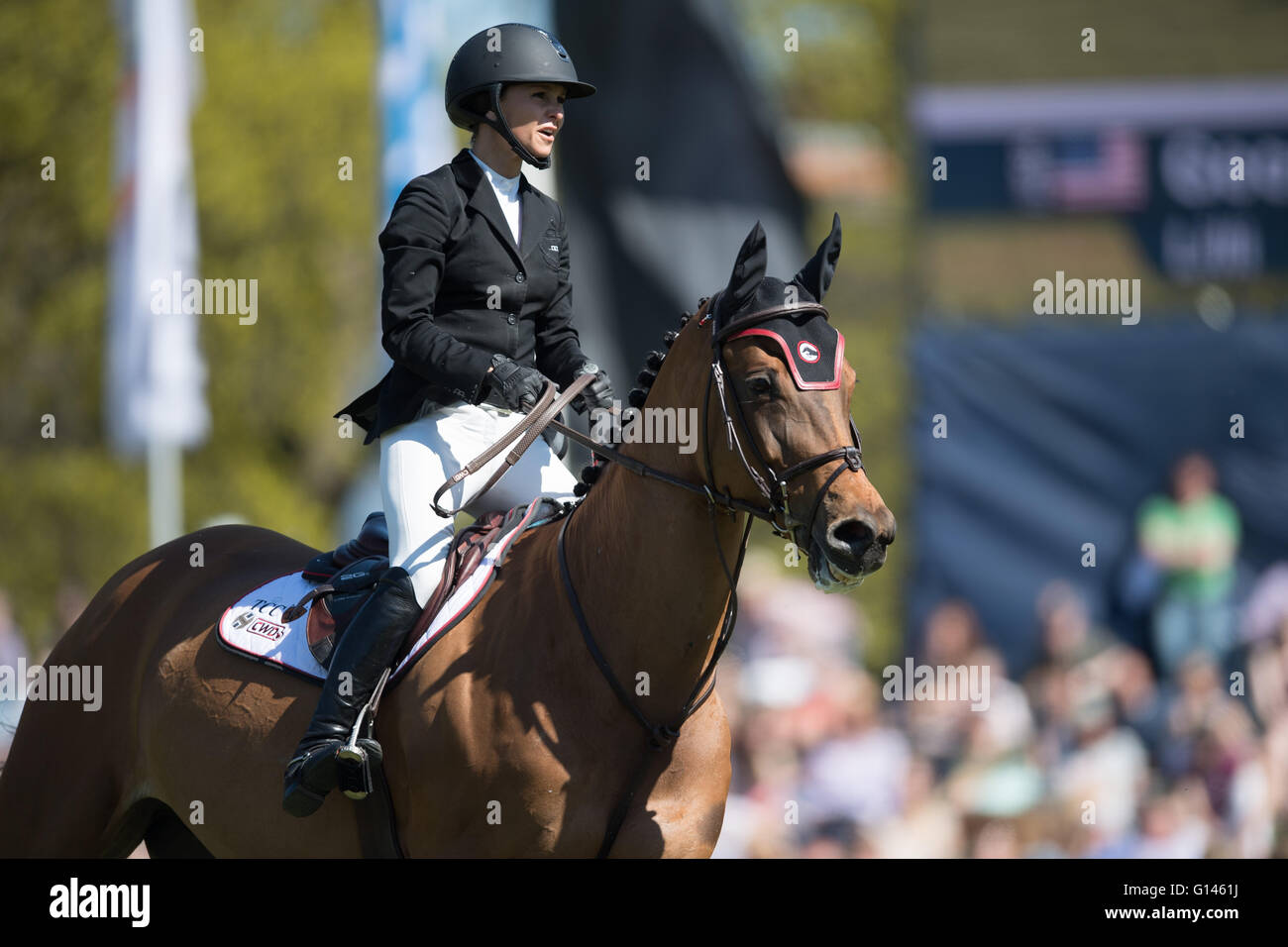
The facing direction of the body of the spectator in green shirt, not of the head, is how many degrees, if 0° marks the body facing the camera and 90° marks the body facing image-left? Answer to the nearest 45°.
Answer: approximately 0°

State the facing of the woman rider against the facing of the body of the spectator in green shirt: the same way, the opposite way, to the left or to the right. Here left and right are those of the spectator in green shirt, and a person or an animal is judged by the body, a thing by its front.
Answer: to the left

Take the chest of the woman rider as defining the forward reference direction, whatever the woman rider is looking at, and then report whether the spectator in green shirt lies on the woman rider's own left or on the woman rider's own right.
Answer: on the woman rider's own left

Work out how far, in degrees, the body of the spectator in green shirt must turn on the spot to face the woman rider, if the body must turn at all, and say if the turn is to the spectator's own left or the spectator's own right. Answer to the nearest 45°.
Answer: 0° — they already face them

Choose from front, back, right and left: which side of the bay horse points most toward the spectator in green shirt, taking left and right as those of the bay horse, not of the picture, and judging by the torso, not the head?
left

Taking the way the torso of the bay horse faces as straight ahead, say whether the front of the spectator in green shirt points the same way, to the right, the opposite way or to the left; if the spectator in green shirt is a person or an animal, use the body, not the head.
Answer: to the right

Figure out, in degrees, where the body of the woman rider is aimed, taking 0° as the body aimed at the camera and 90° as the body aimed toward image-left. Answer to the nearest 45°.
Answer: approximately 315°

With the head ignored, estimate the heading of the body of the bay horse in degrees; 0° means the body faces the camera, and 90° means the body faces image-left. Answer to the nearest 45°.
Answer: approximately 315°

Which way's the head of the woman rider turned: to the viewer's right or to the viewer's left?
to the viewer's right
